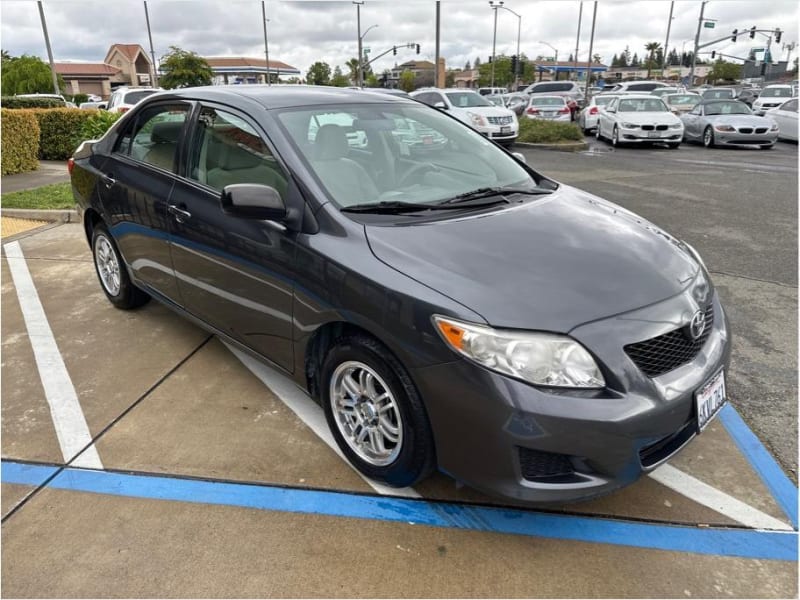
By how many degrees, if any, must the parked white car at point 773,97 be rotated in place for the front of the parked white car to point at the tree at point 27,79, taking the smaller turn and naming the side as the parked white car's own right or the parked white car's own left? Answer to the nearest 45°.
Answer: approximately 45° to the parked white car's own right

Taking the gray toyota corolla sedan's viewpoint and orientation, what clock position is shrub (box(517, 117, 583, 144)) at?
The shrub is roughly at 8 o'clock from the gray toyota corolla sedan.

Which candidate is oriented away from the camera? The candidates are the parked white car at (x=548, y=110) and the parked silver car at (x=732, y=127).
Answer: the parked white car

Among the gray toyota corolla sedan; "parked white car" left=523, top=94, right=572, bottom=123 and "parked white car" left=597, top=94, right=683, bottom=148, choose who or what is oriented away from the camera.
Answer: "parked white car" left=523, top=94, right=572, bottom=123

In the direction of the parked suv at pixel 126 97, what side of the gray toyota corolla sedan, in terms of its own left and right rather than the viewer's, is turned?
back

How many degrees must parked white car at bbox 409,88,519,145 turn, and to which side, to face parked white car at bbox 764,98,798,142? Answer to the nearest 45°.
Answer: approximately 45° to its left

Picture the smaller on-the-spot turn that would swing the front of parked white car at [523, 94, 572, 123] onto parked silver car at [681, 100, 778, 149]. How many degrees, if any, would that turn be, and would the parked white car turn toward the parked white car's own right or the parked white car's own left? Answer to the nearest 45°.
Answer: approximately 135° to the parked white car's own right

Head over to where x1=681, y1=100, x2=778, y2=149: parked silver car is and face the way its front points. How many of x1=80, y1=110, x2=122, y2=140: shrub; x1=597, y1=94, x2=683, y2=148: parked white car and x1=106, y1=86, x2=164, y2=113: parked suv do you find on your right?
3

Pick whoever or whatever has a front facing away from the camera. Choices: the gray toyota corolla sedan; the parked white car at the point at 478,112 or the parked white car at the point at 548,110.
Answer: the parked white car at the point at 548,110

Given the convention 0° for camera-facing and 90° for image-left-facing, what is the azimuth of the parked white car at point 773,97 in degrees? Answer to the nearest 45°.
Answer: approximately 45°

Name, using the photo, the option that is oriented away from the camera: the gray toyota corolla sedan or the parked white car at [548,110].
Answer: the parked white car

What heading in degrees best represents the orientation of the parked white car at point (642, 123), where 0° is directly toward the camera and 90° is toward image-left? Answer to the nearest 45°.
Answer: approximately 315°

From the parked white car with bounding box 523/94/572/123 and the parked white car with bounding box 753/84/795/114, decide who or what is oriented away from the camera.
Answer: the parked white car with bounding box 523/94/572/123
